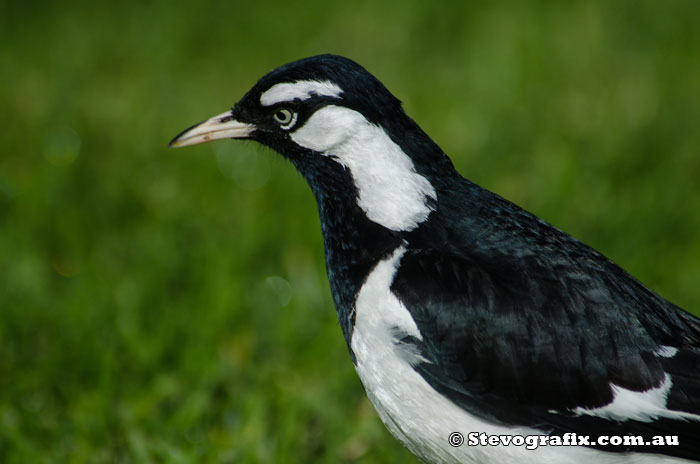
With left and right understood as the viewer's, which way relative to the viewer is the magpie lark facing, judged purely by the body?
facing to the left of the viewer
